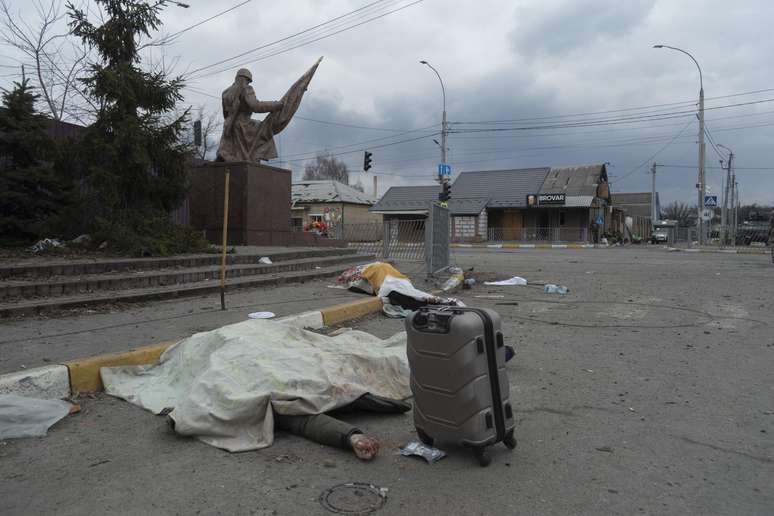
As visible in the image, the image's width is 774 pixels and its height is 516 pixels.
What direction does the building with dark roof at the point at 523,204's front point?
toward the camera

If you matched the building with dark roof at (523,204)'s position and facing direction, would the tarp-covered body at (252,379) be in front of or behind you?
in front

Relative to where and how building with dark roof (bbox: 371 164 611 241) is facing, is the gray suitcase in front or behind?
in front

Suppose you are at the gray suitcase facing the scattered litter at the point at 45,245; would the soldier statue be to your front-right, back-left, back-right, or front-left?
front-right

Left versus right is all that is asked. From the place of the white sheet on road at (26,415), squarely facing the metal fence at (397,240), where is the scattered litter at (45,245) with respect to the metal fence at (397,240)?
left

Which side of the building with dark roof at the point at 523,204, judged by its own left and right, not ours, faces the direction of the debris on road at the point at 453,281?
front

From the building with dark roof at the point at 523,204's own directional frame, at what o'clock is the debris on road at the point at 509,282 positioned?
The debris on road is roughly at 12 o'clock from the building with dark roof.

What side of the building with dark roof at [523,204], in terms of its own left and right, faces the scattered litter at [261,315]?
front

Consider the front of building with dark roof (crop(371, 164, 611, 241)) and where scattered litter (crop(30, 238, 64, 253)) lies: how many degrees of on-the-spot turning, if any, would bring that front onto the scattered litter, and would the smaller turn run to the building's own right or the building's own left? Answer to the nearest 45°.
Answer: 0° — it already faces it
